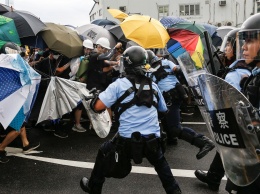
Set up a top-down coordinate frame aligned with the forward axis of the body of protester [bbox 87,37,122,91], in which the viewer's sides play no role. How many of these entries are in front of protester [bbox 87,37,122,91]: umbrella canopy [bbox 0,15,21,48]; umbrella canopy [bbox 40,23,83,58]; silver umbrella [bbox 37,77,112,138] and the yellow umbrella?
1

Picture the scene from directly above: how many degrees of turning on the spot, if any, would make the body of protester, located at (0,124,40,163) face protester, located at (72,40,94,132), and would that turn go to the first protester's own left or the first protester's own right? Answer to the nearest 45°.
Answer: approximately 45° to the first protester's own left

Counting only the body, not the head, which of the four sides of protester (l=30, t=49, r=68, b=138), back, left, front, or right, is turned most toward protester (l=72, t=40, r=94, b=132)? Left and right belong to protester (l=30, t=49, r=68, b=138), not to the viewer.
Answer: front

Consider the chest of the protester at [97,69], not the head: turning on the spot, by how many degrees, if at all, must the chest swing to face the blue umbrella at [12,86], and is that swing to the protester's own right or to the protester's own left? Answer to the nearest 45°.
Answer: approximately 135° to the protester's own right

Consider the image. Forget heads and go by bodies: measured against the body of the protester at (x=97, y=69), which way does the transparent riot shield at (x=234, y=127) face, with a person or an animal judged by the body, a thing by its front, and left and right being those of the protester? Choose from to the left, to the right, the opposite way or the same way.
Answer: the opposite way

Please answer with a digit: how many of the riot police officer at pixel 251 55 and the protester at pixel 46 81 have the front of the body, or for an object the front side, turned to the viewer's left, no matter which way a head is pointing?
1

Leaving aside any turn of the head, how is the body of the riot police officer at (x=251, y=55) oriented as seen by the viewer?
to the viewer's left

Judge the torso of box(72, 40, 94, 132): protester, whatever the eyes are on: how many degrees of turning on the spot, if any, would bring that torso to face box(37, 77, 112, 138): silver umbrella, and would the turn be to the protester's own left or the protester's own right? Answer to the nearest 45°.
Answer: approximately 90° to the protester's own right

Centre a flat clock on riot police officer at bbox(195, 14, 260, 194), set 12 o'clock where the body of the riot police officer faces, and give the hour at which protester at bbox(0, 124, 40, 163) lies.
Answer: The protester is roughly at 1 o'clock from the riot police officer.

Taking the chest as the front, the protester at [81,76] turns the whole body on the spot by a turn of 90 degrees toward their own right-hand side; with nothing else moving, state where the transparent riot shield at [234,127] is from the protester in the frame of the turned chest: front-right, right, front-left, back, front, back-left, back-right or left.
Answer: front-left

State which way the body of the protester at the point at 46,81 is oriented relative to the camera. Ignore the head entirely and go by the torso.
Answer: to the viewer's right

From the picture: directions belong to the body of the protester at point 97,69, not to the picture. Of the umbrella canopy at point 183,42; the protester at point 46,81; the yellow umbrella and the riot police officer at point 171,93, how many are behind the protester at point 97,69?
1

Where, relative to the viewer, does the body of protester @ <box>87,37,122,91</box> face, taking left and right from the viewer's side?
facing to the right of the viewer
